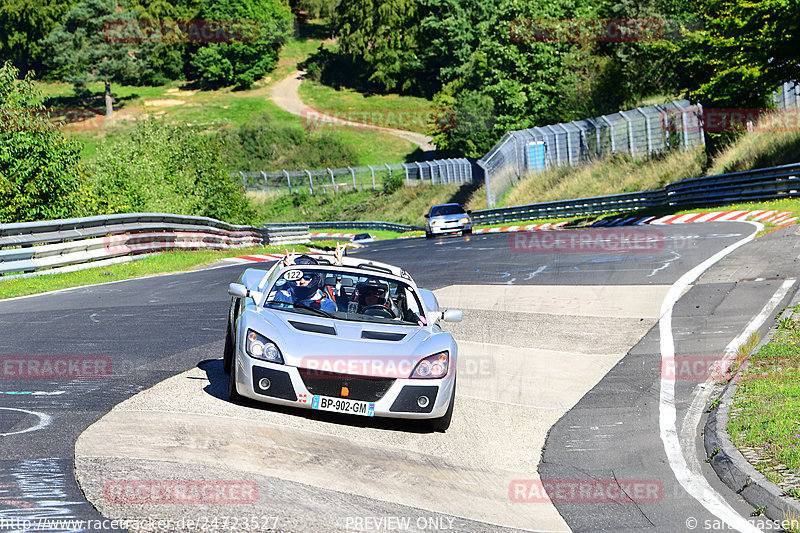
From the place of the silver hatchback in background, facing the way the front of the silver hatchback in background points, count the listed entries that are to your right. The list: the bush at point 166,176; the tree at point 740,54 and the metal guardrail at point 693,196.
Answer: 1

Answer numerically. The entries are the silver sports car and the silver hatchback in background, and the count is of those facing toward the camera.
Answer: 2

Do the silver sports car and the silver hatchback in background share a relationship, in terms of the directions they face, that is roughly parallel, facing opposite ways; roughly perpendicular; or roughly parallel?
roughly parallel

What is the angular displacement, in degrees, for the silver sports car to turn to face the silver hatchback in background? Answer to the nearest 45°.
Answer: approximately 180°

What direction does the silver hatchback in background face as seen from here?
toward the camera

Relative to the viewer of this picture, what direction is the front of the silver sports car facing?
facing the viewer

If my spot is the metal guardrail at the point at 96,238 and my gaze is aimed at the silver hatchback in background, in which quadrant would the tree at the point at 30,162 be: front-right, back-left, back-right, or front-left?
front-left

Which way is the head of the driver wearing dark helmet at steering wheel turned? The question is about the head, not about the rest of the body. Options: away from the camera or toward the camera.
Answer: toward the camera

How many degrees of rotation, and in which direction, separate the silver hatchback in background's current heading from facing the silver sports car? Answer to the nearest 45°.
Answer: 0° — it already faces it

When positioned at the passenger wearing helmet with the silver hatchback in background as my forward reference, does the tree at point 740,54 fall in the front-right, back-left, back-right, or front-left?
front-right

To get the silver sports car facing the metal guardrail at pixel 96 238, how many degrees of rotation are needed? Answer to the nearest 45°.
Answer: approximately 180°
